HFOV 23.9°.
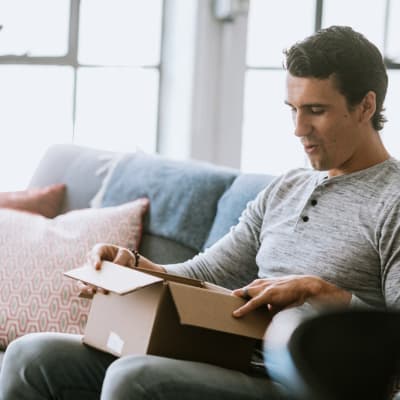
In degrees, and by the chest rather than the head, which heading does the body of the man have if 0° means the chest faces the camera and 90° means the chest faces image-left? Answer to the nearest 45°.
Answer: approximately 45°

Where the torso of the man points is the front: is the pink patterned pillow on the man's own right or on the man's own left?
on the man's own right

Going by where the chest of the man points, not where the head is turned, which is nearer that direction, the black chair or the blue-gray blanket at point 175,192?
the black chair

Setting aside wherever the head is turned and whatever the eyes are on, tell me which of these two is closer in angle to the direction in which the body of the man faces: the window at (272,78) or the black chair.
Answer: the black chair

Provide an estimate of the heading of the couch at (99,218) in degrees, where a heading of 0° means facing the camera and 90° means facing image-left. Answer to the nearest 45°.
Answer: approximately 45°

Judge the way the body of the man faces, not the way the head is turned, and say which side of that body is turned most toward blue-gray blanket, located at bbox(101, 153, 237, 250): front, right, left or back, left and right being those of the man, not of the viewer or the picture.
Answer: right

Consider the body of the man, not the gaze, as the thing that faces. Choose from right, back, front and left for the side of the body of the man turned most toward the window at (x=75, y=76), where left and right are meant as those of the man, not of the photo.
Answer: right

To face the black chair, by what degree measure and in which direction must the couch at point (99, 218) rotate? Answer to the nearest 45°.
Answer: approximately 45° to its left

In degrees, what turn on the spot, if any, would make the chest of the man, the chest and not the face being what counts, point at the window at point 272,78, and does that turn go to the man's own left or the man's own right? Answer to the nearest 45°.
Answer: approximately 135° to the man's own right
